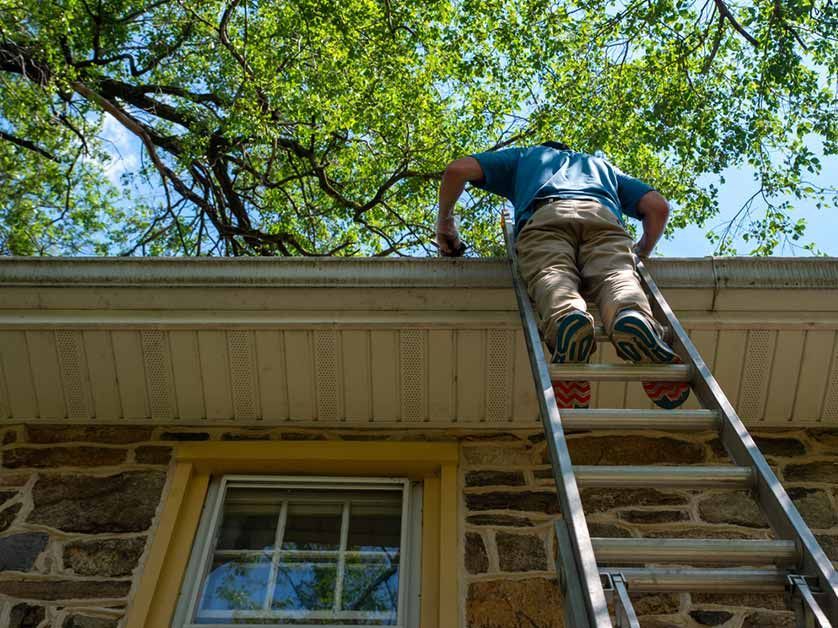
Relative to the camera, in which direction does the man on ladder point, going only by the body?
away from the camera

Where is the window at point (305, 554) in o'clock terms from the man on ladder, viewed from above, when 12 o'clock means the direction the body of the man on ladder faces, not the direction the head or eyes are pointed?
The window is roughly at 10 o'clock from the man on ladder.
